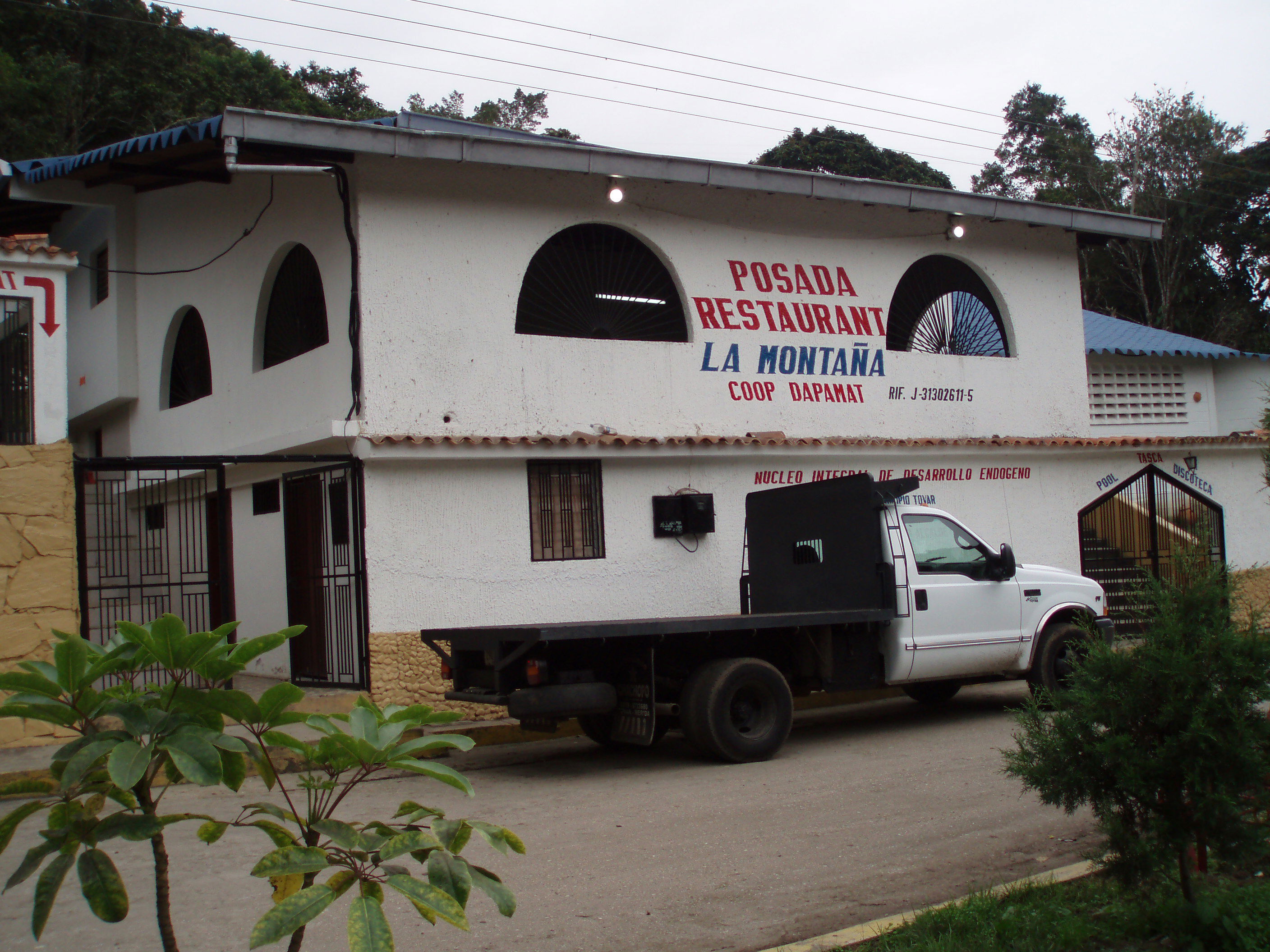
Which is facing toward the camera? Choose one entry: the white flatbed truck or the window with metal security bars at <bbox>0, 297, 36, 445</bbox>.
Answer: the window with metal security bars

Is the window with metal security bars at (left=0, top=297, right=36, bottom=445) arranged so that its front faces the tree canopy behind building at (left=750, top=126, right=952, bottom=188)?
no

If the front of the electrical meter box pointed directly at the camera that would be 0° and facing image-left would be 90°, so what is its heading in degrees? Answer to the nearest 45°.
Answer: approximately 0°

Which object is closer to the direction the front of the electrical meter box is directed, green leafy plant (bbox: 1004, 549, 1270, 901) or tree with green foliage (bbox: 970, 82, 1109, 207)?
the green leafy plant

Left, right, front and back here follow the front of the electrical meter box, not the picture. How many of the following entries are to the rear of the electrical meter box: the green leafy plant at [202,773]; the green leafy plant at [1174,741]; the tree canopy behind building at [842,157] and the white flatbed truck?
1

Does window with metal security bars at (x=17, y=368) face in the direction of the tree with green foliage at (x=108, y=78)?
no

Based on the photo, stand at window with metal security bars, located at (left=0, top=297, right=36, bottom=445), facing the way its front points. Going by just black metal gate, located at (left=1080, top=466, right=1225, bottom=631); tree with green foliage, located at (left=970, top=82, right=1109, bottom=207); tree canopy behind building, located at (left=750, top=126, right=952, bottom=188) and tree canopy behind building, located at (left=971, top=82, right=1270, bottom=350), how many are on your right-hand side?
0

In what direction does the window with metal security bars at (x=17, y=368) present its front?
toward the camera

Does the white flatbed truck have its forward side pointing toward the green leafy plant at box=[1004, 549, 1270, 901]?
no

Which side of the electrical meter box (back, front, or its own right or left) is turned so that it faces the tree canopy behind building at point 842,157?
back

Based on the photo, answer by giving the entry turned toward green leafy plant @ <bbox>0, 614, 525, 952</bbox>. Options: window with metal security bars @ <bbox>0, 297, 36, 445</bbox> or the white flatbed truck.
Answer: the window with metal security bars

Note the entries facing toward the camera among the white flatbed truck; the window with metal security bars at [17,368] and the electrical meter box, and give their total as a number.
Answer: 2

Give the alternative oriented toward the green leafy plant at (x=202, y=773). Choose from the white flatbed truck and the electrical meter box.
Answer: the electrical meter box

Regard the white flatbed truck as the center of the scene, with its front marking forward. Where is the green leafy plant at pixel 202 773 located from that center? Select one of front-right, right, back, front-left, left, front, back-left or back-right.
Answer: back-right

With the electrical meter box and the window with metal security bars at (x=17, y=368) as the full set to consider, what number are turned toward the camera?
2

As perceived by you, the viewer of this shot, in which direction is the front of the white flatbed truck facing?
facing away from the viewer and to the right of the viewer
